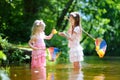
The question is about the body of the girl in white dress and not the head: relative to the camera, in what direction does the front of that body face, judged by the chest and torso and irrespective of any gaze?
to the viewer's left

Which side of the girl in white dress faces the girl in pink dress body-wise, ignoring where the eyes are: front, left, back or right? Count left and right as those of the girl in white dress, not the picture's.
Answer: front
